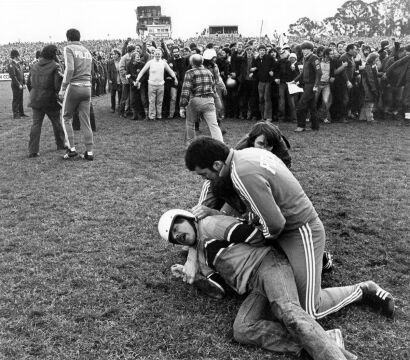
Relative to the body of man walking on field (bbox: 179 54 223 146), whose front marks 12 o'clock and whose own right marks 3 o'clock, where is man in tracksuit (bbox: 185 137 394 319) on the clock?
The man in tracksuit is roughly at 6 o'clock from the man walking on field.

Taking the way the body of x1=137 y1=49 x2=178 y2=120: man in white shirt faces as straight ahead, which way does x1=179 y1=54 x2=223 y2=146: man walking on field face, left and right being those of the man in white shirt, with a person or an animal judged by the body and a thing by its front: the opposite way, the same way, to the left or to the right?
the opposite way

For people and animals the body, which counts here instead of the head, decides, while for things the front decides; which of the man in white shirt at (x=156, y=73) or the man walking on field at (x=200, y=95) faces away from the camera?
the man walking on field

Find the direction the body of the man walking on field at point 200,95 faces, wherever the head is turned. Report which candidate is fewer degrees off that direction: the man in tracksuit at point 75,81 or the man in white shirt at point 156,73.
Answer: the man in white shirt

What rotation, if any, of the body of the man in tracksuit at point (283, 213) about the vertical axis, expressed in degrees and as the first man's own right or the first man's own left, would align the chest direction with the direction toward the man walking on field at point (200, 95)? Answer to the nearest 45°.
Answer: approximately 90° to the first man's own right

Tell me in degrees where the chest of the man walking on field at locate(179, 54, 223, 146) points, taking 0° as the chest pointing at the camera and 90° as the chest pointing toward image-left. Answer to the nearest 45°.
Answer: approximately 180°

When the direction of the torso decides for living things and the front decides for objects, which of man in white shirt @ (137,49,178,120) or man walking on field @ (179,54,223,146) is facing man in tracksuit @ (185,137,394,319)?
the man in white shirt

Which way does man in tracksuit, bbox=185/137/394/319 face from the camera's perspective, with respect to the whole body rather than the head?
to the viewer's left

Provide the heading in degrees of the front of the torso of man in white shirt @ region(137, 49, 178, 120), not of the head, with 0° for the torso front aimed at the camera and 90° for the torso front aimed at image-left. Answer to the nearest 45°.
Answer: approximately 0°
